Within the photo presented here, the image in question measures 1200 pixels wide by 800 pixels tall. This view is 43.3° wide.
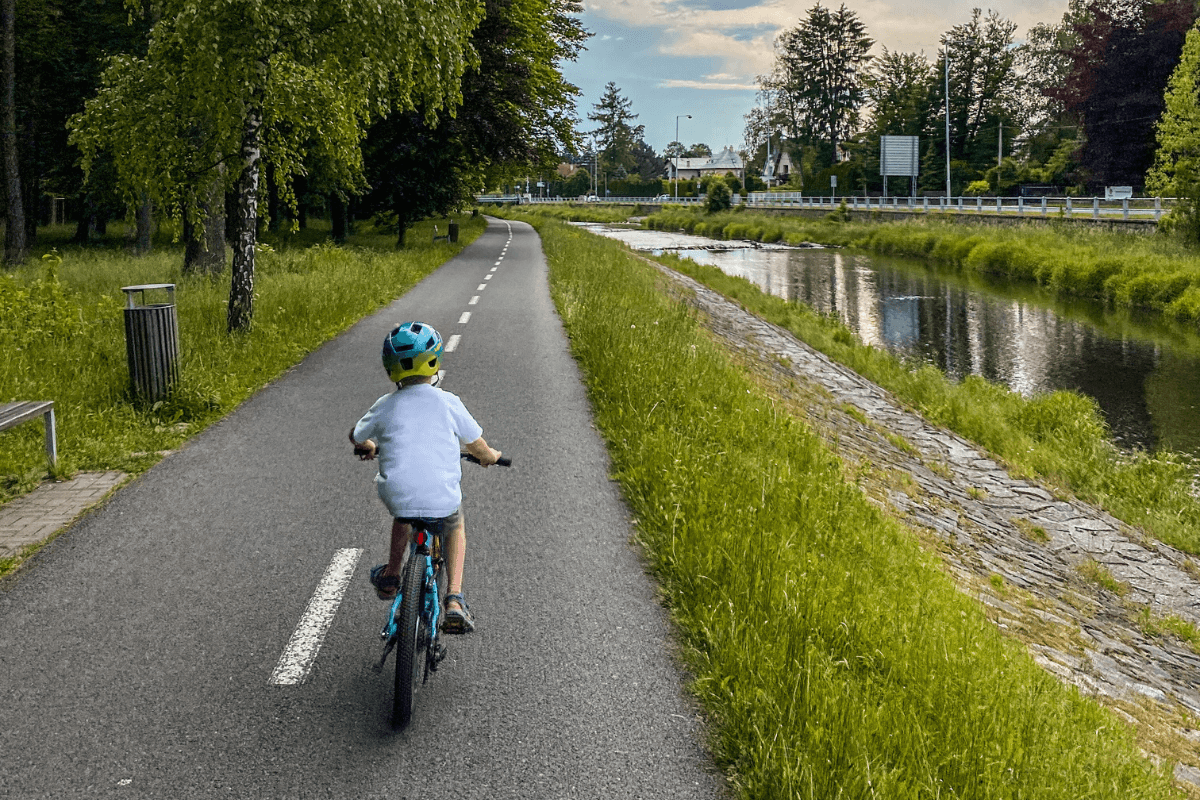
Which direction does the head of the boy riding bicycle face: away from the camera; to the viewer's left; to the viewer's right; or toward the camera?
away from the camera

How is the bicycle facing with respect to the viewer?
away from the camera

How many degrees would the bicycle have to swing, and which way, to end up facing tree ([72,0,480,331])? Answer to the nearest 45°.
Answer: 0° — it already faces it

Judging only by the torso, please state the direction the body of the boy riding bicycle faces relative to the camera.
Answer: away from the camera
